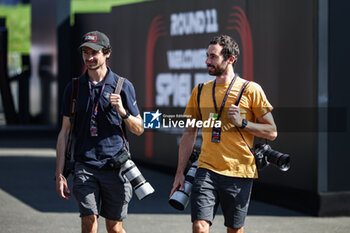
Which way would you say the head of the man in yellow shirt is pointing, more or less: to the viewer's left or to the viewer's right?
to the viewer's left

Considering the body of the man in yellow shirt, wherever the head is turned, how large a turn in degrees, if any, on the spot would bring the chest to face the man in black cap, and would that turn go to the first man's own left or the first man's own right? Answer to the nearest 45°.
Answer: approximately 45° to the first man's own right

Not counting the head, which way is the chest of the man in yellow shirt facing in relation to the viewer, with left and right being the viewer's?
facing the viewer and to the left of the viewer
